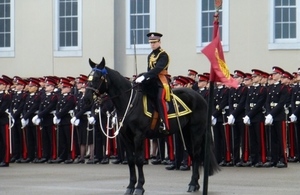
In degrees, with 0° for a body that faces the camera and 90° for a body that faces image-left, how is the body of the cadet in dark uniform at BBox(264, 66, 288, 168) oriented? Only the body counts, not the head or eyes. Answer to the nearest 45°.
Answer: approximately 45°

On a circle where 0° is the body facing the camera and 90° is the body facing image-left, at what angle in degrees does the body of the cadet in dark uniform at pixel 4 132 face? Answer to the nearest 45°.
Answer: approximately 45°

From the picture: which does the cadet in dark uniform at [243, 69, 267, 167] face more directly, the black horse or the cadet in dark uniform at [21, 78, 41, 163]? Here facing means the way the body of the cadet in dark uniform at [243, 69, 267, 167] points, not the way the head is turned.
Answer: the black horse

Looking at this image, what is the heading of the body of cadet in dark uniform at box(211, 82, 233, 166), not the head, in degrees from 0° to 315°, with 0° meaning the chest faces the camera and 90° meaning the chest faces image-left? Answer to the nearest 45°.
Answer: approximately 45°
